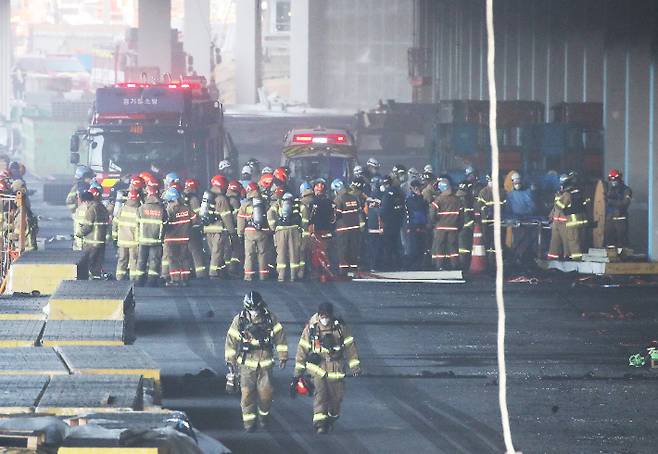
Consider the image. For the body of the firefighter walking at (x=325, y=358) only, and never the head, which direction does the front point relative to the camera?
toward the camera

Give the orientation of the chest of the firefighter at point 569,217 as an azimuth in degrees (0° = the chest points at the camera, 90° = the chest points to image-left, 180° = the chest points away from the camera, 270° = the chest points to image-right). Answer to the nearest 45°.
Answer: approximately 45°

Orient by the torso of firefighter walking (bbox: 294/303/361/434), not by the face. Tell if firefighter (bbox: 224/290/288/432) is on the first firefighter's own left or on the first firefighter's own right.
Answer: on the first firefighter's own right

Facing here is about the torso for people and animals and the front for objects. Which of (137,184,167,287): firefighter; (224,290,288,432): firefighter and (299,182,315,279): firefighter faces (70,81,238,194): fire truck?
(137,184,167,287): firefighter

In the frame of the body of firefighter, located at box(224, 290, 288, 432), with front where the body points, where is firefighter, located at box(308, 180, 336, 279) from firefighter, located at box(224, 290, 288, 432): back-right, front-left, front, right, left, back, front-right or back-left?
back

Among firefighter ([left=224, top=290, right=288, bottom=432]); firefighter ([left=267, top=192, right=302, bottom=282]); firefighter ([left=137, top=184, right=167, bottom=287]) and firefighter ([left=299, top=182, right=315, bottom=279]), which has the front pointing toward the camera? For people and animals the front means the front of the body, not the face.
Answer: firefighter ([left=224, top=290, right=288, bottom=432])

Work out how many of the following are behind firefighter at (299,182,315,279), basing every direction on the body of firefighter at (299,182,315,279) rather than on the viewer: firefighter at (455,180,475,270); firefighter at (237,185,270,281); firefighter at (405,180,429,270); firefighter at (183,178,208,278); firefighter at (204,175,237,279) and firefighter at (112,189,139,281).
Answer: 4

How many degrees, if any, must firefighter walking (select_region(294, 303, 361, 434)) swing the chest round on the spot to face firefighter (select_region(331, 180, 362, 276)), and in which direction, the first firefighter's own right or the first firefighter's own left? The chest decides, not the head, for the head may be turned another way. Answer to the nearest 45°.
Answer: approximately 180°

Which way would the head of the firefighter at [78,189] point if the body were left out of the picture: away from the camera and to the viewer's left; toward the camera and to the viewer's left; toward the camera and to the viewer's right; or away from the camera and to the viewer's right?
toward the camera and to the viewer's right

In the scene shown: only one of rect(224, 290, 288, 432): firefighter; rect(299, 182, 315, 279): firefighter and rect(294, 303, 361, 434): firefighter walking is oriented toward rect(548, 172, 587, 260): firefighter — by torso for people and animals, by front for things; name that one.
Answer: rect(299, 182, 315, 279): firefighter
